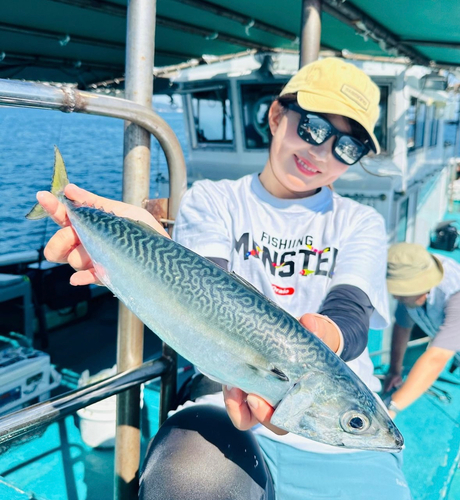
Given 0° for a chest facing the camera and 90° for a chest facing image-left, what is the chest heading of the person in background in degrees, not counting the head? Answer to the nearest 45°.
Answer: approximately 45°

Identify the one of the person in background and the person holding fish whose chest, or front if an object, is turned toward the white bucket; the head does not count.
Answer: the person in background

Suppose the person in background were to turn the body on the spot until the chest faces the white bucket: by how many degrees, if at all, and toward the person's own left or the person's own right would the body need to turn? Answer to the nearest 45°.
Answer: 0° — they already face it

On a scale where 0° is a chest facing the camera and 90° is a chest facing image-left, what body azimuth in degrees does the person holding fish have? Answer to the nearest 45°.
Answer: approximately 0°

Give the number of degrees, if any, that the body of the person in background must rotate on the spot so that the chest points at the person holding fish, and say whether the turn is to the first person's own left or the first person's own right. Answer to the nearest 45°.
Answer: approximately 45° to the first person's own left

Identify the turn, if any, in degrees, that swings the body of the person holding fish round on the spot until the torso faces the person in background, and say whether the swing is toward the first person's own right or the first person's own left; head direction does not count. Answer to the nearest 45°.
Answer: approximately 135° to the first person's own left
